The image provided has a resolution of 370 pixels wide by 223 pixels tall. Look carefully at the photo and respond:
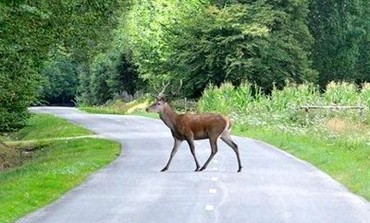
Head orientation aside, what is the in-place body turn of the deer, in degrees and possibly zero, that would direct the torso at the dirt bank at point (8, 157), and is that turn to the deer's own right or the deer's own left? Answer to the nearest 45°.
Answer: approximately 45° to the deer's own right

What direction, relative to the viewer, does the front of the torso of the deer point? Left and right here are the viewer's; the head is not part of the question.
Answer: facing to the left of the viewer

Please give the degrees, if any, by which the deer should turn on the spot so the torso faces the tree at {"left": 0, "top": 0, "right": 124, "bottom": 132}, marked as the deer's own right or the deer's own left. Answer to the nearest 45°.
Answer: approximately 45° to the deer's own right
